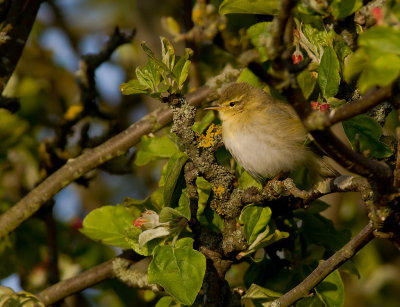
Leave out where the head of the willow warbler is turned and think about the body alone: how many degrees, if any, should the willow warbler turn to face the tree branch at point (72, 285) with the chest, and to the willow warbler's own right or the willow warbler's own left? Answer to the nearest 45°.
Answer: approximately 45° to the willow warbler's own right

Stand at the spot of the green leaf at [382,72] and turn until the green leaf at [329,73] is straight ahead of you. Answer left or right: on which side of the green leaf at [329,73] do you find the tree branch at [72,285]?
left

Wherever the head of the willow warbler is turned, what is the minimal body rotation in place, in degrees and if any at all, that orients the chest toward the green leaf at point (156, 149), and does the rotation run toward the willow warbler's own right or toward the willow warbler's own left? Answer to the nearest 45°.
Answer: approximately 45° to the willow warbler's own right

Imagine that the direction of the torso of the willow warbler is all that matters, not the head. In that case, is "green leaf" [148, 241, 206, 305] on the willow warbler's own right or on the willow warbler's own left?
on the willow warbler's own left

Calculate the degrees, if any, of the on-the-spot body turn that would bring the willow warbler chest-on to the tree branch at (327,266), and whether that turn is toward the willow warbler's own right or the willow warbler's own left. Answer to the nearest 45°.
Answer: approximately 90° to the willow warbler's own left

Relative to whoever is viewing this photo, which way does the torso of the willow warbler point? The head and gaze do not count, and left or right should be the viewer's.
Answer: facing to the left of the viewer

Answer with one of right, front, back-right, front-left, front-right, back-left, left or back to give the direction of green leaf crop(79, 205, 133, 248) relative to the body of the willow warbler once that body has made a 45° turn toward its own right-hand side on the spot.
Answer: left
